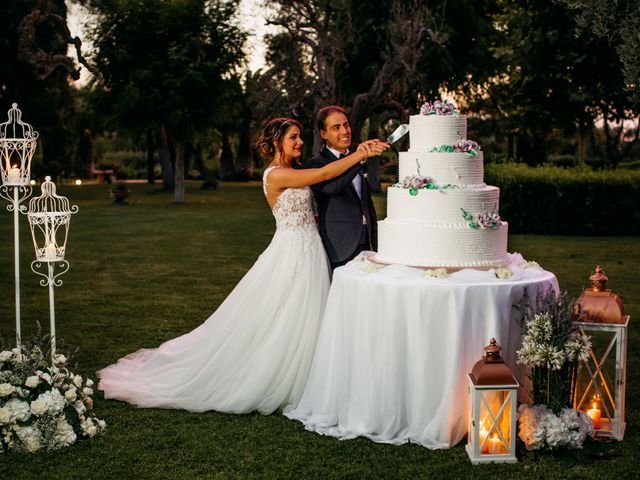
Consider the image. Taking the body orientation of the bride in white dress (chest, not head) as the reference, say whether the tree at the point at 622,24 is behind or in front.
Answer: in front

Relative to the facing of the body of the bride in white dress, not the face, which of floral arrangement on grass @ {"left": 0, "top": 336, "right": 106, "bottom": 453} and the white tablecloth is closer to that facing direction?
the white tablecloth

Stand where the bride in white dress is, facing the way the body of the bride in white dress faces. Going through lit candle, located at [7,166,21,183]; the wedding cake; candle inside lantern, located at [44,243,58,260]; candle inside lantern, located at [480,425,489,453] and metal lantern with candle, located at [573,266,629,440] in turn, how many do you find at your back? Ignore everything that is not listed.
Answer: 2

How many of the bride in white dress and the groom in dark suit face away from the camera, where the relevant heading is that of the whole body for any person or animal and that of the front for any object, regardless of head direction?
0

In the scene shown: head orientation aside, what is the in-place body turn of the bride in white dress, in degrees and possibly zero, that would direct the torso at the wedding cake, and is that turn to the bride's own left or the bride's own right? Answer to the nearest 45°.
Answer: approximately 45° to the bride's own right

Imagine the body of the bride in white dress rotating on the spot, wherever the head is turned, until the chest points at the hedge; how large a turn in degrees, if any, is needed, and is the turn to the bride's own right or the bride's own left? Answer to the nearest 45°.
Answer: approximately 45° to the bride's own left

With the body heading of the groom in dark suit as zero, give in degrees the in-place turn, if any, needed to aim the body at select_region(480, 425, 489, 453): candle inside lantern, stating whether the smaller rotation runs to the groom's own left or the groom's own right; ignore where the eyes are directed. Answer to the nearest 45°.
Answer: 0° — they already face it

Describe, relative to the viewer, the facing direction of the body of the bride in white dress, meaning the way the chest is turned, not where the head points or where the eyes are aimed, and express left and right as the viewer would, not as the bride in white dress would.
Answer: facing to the right of the viewer

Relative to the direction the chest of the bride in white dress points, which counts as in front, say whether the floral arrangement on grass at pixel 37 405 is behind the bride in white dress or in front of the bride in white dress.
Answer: behind

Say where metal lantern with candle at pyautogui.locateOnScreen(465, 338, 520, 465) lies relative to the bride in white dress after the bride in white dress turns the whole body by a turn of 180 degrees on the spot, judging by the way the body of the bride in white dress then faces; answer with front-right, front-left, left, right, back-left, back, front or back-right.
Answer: back-left

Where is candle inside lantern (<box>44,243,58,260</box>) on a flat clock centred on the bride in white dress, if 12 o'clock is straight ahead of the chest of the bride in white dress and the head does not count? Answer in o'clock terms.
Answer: The candle inside lantern is roughly at 6 o'clock from the bride in white dress.

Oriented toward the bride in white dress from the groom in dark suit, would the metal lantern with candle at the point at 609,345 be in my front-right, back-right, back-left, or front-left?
back-left
